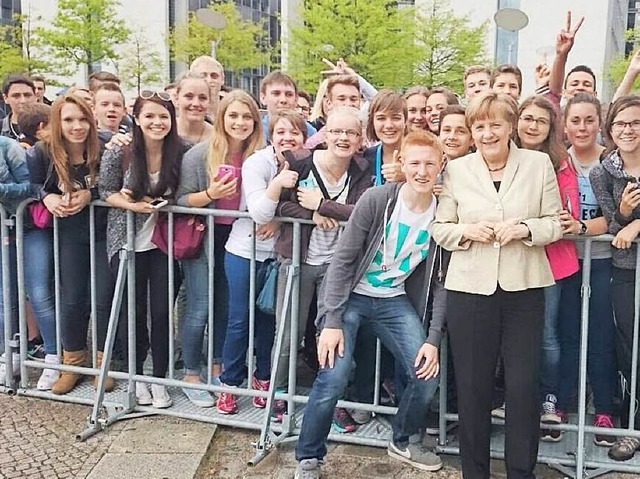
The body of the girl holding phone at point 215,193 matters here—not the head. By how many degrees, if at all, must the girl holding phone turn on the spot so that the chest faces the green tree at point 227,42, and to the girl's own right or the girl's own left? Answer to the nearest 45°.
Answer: approximately 135° to the girl's own left

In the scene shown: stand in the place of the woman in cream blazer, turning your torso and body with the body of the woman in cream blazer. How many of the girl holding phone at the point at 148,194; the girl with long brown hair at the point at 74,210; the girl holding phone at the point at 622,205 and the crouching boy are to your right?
3

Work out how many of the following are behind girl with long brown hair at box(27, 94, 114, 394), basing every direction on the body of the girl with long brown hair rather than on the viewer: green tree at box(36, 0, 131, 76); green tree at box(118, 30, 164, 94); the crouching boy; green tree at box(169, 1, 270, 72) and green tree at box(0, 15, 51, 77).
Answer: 4

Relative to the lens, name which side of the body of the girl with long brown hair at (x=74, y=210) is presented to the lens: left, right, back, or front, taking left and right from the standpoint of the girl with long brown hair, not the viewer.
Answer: front

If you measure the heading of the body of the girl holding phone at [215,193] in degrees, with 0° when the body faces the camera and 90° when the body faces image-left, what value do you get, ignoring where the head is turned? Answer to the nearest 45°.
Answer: approximately 315°

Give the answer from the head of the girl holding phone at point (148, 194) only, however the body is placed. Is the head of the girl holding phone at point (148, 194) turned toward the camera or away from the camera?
toward the camera

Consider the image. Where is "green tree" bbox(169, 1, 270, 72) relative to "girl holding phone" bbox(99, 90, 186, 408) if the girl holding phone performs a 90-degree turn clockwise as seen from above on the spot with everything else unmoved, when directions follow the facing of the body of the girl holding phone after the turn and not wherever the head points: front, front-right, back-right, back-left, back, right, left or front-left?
right

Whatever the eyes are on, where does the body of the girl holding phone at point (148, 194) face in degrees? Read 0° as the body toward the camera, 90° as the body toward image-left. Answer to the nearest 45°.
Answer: approximately 0°

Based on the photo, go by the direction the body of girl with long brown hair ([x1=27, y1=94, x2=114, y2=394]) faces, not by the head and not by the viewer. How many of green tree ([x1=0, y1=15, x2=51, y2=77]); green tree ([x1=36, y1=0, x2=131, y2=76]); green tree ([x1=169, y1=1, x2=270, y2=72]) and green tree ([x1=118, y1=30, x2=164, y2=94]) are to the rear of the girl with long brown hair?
4

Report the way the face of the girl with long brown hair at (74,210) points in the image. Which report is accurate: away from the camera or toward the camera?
toward the camera

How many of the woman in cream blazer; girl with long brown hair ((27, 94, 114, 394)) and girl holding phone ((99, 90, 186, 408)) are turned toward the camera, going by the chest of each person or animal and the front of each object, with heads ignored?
3

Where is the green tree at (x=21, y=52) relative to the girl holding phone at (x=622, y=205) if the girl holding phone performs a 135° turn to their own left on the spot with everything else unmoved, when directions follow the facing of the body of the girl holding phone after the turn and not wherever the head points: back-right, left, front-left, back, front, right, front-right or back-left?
left

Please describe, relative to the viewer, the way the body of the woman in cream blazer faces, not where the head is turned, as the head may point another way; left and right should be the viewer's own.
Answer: facing the viewer

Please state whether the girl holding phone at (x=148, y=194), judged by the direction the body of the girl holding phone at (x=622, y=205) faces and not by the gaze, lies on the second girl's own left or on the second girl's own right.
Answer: on the second girl's own right

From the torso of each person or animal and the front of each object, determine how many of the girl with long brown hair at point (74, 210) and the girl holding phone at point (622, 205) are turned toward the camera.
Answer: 2
